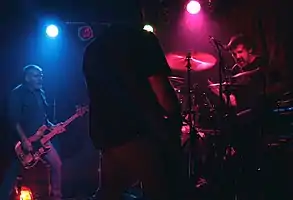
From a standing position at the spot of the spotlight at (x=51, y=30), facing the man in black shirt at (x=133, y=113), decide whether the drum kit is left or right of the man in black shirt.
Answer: left

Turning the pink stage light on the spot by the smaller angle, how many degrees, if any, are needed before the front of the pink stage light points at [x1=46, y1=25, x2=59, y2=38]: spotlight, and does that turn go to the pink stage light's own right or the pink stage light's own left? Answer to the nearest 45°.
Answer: approximately 90° to the pink stage light's own right

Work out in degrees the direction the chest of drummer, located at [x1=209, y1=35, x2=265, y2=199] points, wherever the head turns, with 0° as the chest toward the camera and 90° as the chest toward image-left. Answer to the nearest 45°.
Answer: approximately 45°

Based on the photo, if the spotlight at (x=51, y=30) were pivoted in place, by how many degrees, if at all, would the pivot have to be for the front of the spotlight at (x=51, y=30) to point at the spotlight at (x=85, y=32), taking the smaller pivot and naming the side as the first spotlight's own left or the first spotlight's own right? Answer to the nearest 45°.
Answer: approximately 90° to the first spotlight's own left

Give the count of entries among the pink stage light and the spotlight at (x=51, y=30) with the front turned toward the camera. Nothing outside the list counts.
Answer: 2

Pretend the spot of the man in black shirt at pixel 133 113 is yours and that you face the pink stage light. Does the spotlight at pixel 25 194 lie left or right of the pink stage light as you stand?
left

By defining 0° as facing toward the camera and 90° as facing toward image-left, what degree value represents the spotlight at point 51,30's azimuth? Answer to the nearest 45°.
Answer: approximately 0°
